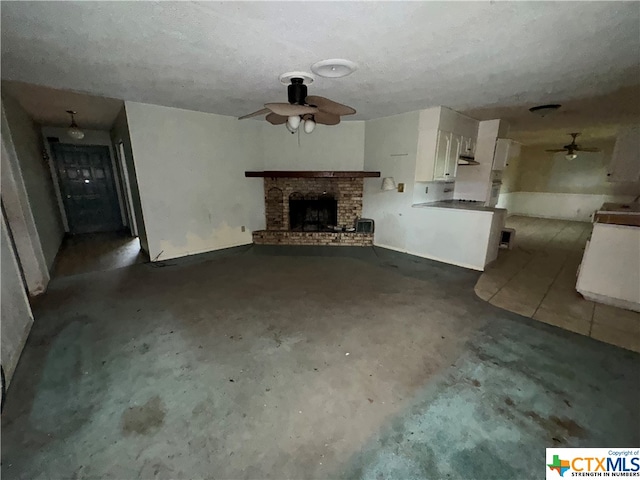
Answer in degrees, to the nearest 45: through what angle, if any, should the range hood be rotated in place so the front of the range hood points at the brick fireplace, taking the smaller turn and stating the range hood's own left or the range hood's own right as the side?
approximately 90° to the range hood's own right

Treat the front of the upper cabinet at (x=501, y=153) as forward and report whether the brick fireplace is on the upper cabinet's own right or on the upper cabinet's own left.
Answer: on the upper cabinet's own right

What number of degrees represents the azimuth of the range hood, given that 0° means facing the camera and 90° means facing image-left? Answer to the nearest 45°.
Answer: approximately 315°

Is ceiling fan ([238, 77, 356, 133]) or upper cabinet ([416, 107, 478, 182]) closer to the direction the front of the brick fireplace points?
the ceiling fan

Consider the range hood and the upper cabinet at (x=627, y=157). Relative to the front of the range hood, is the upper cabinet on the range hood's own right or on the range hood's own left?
on the range hood's own left

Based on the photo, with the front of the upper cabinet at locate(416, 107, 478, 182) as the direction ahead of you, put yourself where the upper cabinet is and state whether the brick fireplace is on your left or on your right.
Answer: on your right

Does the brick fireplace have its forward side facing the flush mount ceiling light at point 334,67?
yes

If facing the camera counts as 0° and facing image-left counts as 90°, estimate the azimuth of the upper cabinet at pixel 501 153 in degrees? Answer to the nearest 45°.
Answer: approximately 315°

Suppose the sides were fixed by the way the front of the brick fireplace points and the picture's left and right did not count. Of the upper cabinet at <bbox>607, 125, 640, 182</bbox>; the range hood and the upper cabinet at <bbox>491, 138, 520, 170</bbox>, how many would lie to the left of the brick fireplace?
3

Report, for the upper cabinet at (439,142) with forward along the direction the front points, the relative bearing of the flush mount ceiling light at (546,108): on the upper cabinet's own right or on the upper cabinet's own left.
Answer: on the upper cabinet's own left
